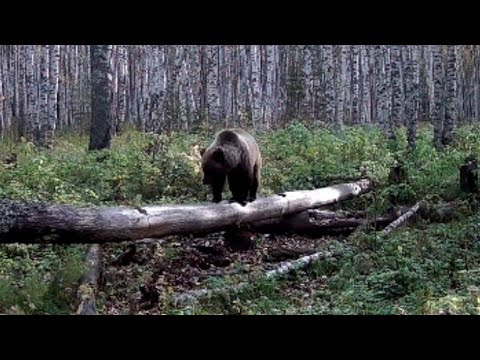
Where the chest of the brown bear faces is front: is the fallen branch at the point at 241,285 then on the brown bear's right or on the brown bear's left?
on the brown bear's left

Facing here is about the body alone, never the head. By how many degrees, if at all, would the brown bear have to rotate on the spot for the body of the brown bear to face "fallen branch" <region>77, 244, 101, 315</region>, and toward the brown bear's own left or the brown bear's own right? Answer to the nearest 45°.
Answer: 0° — it already faces it

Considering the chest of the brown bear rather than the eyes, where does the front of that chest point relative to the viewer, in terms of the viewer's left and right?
facing the viewer and to the left of the viewer

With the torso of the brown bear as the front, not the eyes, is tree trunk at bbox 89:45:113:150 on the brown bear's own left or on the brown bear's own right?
on the brown bear's own right

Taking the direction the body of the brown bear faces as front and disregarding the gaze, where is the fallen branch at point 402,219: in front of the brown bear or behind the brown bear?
behind

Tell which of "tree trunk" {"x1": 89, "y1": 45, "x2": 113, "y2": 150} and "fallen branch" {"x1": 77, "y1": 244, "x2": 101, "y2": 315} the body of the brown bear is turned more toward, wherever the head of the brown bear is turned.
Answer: the fallen branch

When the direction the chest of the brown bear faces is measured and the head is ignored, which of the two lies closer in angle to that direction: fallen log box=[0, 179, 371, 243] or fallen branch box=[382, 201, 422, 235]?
the fallen log

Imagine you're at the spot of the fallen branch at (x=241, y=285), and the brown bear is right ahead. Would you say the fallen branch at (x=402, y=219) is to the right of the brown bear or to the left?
right
